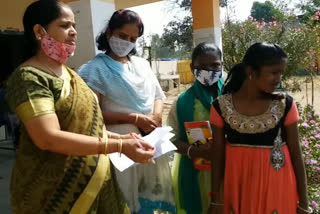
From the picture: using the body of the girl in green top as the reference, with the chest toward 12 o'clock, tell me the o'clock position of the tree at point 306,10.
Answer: The tree is roughly at 8 o'clock from the girl in green top.

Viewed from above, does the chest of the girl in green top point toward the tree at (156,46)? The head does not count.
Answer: no

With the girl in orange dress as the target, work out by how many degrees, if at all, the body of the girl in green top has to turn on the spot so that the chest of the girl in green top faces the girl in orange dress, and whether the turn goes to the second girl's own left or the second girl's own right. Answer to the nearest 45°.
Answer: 0° — they already face them

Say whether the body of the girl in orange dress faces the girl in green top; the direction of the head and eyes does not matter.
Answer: no

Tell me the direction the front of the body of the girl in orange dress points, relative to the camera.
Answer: toward the camera

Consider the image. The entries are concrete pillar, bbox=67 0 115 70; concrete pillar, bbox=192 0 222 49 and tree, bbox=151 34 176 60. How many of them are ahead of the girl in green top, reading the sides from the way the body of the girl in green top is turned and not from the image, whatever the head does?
0

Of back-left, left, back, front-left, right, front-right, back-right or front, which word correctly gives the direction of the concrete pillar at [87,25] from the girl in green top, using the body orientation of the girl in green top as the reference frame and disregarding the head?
back

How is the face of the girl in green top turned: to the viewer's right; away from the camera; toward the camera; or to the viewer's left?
toward the camera

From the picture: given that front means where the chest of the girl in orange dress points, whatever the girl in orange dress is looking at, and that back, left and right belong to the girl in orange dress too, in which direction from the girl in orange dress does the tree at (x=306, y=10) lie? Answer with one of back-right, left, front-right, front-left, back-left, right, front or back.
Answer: back

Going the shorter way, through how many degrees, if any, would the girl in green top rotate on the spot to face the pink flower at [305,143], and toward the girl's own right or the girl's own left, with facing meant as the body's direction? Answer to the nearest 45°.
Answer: approximately 90° to the girl's own left

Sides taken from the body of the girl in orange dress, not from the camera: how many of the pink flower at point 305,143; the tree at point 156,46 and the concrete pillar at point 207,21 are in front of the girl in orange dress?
0

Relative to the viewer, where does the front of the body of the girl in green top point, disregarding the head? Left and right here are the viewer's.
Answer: facing the viewer and to the right of the viewer

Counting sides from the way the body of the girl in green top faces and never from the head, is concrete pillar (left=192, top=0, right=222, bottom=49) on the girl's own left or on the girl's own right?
on the girl's own left
